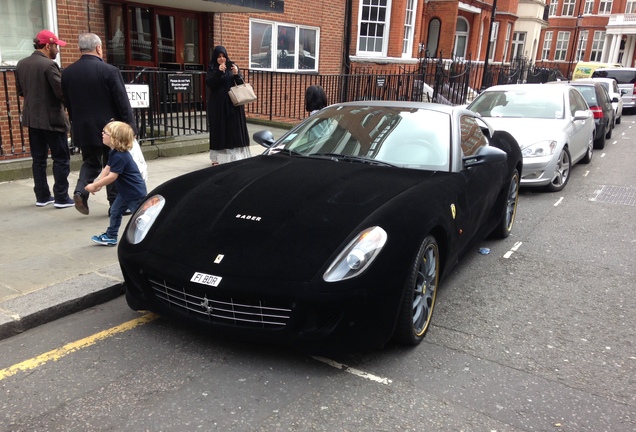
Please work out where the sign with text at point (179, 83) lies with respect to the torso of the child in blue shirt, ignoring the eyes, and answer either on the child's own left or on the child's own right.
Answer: on the child's own right

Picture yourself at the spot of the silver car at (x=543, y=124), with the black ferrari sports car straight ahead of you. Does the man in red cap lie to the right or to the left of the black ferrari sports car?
right

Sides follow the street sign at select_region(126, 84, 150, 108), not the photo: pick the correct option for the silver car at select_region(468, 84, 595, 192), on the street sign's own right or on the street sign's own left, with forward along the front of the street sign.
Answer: on the street sign's own left

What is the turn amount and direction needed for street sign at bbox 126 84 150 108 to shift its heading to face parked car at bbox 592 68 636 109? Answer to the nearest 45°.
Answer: approximately 135° to its left

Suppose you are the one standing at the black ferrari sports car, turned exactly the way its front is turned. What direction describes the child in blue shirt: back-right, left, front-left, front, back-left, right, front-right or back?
right

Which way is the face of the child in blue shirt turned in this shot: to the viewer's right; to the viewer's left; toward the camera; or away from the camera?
to the viewer's left

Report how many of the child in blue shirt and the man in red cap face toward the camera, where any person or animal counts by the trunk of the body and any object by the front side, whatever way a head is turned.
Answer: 0

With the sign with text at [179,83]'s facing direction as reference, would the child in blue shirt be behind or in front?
in front

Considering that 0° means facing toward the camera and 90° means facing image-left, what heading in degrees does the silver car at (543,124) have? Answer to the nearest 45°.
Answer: approximately 45°

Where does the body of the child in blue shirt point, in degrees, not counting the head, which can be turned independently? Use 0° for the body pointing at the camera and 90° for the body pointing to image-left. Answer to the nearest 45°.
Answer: approximately 90°

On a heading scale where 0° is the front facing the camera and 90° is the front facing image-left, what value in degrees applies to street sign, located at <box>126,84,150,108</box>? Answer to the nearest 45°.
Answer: approximately 0°

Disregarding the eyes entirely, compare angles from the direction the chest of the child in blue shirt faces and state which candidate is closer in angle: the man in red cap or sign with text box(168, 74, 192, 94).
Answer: the man in red cap
